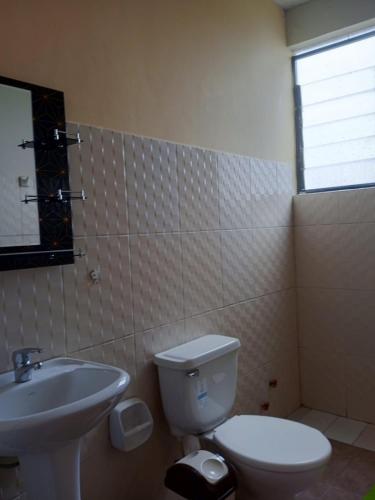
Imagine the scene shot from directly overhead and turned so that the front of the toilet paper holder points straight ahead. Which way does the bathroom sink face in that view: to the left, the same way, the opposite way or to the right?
the same way

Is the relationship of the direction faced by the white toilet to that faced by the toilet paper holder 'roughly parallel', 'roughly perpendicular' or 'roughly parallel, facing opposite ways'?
roughly parallel

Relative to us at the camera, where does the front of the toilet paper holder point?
facing the viewer and to the right of the viewer

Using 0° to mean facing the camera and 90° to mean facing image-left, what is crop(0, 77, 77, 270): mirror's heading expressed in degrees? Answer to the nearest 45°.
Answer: approximately 315°

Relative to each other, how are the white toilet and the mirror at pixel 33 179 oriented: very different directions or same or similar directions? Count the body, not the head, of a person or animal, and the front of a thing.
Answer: same or similar directions

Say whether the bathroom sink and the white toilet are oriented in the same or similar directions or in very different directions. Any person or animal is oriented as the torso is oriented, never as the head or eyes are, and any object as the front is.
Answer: same or similar directions

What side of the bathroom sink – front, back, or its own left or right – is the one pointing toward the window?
left

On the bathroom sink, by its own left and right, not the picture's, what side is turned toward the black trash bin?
left

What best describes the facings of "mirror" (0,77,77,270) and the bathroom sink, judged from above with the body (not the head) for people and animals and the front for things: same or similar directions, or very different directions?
same or similar directions
